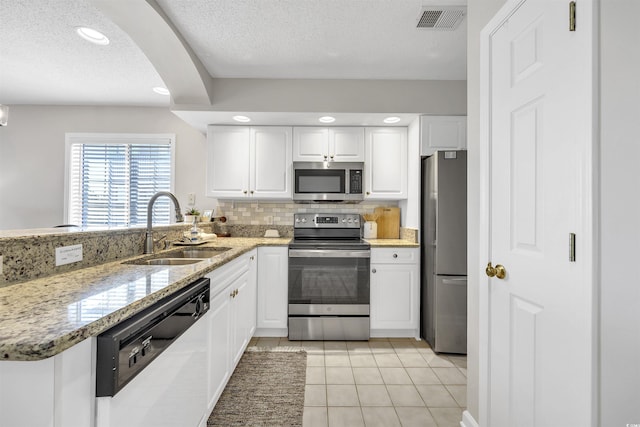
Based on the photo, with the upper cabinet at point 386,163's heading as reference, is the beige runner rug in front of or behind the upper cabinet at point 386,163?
in front

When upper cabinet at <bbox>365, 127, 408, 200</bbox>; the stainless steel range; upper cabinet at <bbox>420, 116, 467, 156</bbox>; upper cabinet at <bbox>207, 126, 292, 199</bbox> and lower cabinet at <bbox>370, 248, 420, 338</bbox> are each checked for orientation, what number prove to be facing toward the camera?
5

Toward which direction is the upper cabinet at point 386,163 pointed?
toward the camera

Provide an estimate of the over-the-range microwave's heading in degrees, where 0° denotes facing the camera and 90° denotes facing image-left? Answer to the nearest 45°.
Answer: approximately 0°

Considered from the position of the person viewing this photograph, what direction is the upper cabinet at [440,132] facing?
facing the viewer

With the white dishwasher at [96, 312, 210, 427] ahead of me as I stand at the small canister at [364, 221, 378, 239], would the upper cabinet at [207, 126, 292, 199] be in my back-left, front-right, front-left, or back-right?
front-right

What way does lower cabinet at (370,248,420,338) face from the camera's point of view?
toward the camera

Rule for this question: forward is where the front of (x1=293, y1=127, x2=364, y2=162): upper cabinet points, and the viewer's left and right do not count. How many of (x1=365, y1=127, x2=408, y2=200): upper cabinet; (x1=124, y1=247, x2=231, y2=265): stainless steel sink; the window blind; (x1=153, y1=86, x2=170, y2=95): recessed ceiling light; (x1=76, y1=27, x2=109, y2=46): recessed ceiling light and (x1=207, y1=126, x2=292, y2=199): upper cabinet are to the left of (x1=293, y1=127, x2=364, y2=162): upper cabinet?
1

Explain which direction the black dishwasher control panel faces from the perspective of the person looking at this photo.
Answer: facing the viewer and to the right of the viewer

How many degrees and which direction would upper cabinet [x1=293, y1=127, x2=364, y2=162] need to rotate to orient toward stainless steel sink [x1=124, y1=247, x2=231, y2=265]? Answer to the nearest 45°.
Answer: approximately 45° to its right

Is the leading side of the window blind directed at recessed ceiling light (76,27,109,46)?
yes

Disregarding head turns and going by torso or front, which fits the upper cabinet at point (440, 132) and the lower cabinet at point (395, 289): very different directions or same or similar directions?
same or similar directions
